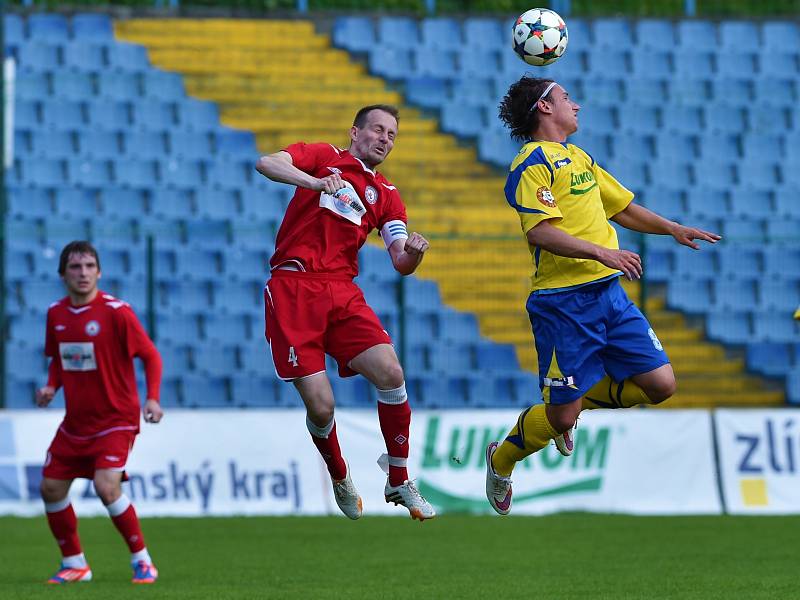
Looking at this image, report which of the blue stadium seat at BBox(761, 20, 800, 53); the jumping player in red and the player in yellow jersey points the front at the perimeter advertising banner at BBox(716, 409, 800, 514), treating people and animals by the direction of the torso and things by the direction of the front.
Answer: the blue stadium seat

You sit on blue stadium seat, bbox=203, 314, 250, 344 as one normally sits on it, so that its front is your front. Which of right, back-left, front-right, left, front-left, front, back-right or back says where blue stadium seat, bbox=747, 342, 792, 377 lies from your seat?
left

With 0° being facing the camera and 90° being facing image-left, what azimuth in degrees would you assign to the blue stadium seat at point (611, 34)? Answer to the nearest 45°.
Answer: approximately 0°

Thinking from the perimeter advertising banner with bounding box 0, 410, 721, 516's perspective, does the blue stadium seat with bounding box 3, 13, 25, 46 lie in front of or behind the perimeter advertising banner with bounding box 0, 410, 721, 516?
behind

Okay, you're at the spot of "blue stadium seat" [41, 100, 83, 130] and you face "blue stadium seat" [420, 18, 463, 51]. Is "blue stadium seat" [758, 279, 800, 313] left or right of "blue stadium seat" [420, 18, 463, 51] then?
right

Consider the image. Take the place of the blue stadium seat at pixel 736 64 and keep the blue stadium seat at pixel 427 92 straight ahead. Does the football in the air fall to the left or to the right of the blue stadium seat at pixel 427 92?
left

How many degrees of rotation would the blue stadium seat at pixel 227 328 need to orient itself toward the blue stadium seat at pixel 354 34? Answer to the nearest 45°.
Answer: approximately 180°

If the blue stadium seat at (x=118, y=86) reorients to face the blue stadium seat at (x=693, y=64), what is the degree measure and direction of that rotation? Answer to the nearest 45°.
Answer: approximately 90° to its left

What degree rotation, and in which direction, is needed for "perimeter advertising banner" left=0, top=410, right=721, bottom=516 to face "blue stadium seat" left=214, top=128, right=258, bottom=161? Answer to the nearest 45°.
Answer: approximately 180°

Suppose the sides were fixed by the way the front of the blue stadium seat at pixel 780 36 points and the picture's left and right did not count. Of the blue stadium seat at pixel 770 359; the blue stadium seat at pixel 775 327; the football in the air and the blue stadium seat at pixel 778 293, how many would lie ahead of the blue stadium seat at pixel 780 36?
4
